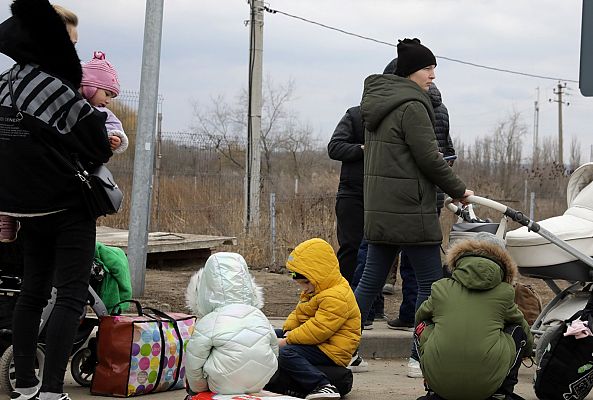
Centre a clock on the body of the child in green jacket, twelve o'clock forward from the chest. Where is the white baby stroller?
The white baby stroller is roughly at 1 o'clock from the child in green jacket.

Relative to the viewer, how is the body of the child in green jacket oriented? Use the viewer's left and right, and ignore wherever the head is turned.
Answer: facing away from the viewer

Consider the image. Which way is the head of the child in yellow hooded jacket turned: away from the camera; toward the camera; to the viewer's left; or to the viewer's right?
to the viewer's left

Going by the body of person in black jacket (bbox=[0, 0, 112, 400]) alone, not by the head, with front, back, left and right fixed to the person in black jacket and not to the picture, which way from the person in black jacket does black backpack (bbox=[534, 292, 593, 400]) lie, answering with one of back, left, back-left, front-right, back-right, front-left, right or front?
front-right

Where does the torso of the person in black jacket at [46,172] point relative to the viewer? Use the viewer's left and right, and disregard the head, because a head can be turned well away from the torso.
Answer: facing away from the viewer and to the right of the viewer

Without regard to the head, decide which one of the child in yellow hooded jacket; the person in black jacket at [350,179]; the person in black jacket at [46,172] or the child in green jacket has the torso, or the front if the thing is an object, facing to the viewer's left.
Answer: the child in yellow hooded jacket

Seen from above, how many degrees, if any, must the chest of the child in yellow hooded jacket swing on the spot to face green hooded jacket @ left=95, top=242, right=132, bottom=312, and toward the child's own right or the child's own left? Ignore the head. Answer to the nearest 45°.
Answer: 0° — they already face it

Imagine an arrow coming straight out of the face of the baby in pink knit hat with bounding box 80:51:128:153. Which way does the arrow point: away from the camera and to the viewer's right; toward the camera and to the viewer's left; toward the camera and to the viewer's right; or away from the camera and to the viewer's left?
toward the camera and to the viewer's right

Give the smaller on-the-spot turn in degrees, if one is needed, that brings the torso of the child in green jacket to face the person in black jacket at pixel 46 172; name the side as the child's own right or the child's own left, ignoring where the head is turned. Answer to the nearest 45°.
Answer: approximately 135° to the child's own left

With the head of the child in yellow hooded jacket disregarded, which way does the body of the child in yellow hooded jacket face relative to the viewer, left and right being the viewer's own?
facing to the left of the viewer
